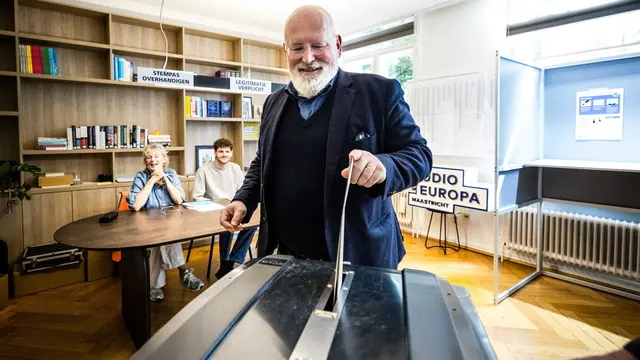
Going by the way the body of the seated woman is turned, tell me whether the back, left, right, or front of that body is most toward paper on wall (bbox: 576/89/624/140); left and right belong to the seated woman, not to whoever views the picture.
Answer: left

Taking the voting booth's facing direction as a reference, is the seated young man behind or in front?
in front

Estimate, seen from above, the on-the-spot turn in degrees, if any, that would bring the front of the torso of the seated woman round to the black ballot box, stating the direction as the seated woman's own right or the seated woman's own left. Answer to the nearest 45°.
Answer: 0° — they already face it

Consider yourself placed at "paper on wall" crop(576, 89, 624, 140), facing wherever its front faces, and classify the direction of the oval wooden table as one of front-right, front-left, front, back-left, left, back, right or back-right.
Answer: front-right

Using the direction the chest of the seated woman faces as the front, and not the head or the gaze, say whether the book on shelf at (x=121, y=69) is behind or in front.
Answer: behind

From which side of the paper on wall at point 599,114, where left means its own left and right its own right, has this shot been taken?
front

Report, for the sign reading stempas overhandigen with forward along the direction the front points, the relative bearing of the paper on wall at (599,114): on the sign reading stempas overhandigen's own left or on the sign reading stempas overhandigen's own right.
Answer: on the sign reading stempas overhandigen's own left

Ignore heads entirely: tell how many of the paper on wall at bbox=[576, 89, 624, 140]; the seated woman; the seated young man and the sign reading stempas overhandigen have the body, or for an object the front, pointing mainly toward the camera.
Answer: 4

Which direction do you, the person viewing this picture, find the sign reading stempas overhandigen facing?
facing the viewer

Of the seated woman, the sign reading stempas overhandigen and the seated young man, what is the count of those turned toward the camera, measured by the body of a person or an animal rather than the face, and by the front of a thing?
3

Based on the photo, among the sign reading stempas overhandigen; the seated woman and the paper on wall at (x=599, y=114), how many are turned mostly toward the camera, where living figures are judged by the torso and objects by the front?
3

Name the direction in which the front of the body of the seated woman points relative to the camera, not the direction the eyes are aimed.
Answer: toward the camera
